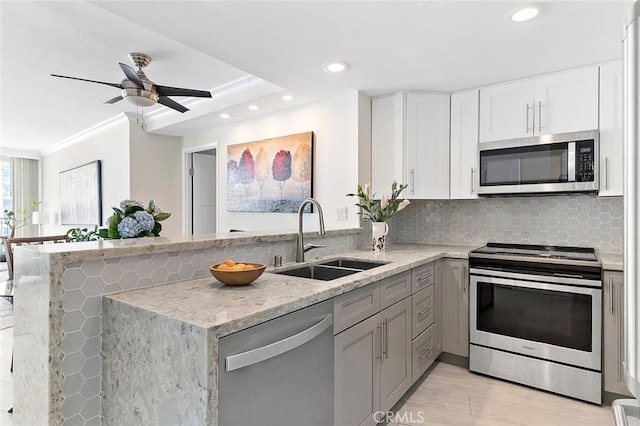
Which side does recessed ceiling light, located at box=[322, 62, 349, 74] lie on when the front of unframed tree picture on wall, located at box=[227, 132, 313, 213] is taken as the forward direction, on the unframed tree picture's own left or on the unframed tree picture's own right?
on the unframed tree picture's own left

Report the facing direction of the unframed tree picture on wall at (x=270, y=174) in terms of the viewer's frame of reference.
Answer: facing the viewer and to the left of the viewer

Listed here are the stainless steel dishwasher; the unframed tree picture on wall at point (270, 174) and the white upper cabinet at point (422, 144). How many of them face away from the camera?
0

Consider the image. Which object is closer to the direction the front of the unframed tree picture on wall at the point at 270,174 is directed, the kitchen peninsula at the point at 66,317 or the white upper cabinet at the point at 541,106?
the kitchen peninsula

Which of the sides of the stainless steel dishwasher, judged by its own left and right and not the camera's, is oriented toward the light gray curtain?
back

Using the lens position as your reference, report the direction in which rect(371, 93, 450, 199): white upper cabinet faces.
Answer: facing the viewer and to the right of the viewer

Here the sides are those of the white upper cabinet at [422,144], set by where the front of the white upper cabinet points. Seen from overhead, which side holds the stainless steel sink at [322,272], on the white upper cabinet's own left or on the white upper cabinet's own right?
on the white upper cabinet's own right

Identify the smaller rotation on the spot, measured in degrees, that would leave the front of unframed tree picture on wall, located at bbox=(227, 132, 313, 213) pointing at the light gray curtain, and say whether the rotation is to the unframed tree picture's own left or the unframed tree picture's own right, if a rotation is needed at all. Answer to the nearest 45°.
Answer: approximately 90° to the unframed tree picture's own right

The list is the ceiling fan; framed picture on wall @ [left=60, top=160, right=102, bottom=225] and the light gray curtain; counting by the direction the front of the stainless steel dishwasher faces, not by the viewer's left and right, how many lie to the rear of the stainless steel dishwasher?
3

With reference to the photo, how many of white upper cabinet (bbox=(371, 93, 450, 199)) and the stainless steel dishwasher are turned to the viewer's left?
0

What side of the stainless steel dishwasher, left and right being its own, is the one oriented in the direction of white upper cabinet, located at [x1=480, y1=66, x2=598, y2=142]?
left
